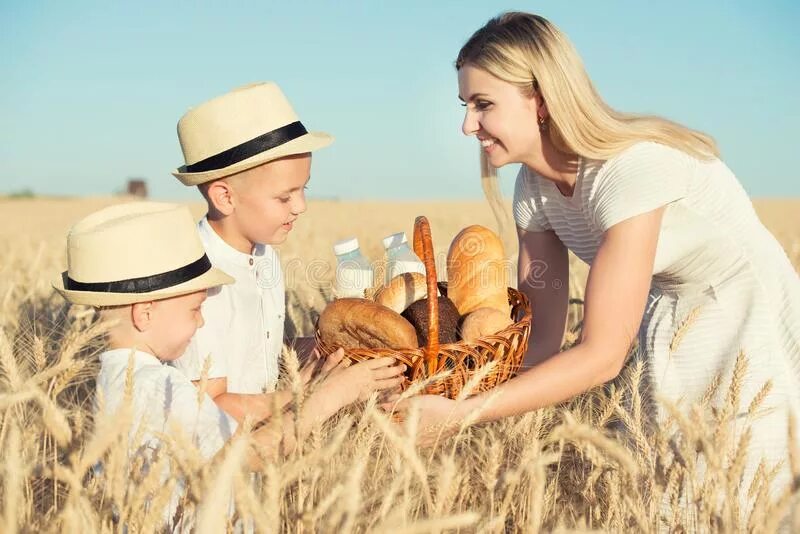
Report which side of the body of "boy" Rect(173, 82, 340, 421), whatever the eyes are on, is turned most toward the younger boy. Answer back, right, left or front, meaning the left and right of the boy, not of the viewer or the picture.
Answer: right

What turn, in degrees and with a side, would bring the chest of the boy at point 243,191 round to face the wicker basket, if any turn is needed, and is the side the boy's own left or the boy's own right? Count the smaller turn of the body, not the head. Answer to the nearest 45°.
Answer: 0° — they already face it

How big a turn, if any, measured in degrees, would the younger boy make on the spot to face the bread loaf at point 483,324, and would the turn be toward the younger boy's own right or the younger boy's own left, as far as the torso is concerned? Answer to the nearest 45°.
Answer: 0° — they already face it

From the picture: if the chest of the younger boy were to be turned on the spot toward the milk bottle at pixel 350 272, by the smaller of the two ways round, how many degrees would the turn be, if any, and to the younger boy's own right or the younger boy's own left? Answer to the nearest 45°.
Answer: approximately 45° to the younger boy's own left

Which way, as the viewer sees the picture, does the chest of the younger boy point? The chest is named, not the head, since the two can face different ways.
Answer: to the viewer's right

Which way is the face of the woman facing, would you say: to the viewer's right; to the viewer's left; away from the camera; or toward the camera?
to the viewer's left
